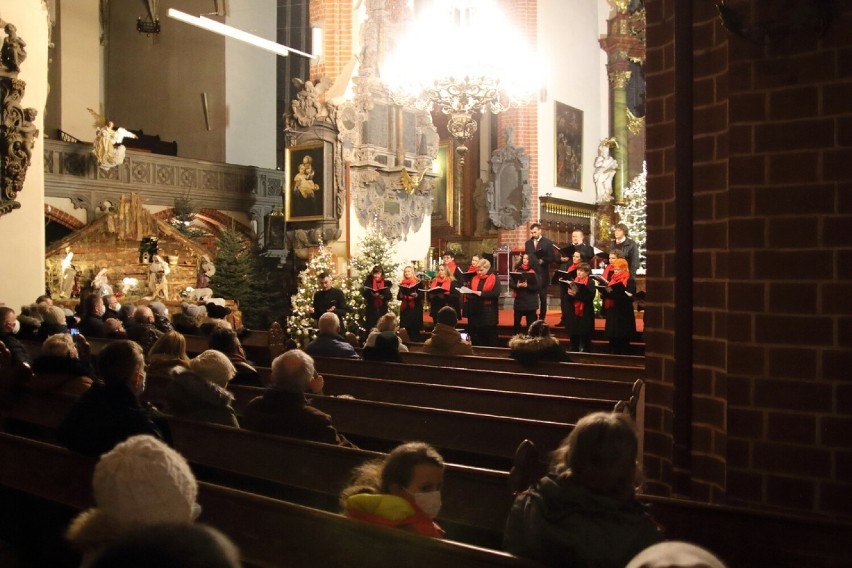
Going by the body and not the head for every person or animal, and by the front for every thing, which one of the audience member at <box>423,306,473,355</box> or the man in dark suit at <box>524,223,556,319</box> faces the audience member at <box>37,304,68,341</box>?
the man in dark suit

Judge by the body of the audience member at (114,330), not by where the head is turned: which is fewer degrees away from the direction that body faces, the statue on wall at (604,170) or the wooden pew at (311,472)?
the statue on wall

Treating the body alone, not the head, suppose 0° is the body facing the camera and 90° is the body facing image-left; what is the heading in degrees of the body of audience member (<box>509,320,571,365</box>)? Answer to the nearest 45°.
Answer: approximately 180°

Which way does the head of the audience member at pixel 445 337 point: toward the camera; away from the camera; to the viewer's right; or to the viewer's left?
away from the camera

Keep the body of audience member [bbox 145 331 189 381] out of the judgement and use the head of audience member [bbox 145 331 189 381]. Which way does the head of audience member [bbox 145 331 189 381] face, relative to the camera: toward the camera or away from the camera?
away from the camera

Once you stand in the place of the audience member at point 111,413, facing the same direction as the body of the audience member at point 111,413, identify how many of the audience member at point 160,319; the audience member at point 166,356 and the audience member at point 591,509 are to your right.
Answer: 1

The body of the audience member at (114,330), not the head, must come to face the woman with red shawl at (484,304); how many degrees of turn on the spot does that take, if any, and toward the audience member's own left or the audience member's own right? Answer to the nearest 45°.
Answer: approximately 45° to the audience member's own right

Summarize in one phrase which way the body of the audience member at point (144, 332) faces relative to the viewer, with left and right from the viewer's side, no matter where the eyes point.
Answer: facing away from the viewer and to the right of the viewer

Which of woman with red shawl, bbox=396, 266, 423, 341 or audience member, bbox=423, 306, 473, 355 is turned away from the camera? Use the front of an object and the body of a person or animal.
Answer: the audience member
